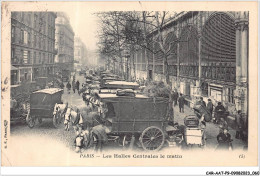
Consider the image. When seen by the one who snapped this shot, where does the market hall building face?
facing the viewer and to the left of the viewer

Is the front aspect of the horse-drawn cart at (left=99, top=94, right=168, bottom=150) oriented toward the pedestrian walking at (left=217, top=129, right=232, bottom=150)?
no

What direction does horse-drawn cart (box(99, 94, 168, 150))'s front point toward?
to the viewer's left

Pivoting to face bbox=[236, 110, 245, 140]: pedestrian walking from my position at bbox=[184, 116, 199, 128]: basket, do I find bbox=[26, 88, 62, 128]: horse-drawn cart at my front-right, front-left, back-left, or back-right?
back-left

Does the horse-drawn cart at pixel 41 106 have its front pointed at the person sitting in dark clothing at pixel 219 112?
no

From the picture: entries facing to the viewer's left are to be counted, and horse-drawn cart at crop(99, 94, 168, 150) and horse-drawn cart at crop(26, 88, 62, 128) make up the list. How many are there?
1

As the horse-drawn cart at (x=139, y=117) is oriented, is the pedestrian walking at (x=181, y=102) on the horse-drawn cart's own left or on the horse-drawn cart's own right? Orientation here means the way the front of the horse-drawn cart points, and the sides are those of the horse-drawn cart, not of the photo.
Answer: on the horse-drawn cart's own right

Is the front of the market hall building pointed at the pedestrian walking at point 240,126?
no

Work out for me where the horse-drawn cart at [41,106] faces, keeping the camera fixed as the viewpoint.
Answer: facing away from the viewer and to the right of the viewer

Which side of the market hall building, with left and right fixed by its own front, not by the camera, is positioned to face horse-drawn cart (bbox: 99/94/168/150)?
front

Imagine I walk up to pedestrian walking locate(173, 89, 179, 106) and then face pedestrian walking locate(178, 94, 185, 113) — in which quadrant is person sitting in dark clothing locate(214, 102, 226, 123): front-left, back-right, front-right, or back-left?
front-left

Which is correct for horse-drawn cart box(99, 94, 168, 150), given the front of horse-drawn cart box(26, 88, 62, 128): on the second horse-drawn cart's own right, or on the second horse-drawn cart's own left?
on the second horse-drawn cart's own right
